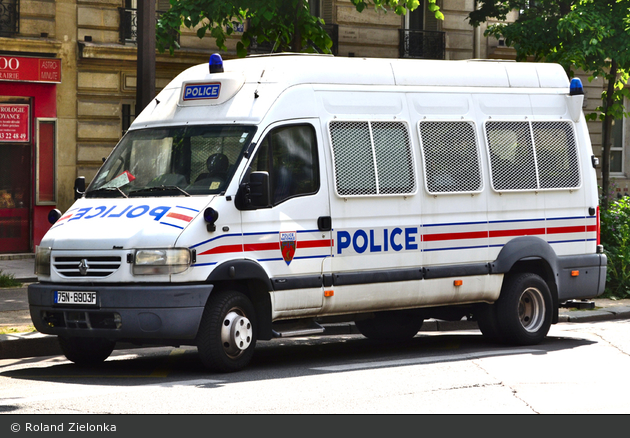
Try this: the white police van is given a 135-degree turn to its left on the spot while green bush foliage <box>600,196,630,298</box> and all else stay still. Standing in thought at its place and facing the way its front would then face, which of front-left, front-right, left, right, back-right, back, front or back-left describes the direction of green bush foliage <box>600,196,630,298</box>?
front-left

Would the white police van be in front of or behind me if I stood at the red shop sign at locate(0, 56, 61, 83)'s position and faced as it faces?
in front

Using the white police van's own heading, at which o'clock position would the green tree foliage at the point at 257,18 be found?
The green tree foliage is roughly at 4 o'clock from the white police van.

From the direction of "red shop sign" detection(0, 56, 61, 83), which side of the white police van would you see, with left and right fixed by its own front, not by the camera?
right

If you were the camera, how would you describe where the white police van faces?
facing the viewer and to the left of the viewer

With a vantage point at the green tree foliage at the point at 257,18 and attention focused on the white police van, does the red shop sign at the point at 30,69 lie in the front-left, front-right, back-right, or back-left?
back-right

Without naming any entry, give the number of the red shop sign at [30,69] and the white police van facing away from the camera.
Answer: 0

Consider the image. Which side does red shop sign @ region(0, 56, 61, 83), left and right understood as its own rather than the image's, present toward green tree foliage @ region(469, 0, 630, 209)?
left

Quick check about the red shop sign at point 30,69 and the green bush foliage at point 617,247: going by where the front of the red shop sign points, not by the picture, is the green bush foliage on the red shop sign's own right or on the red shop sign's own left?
on the red shop sign's own left

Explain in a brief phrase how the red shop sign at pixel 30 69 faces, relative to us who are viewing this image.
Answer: facing the viewer
